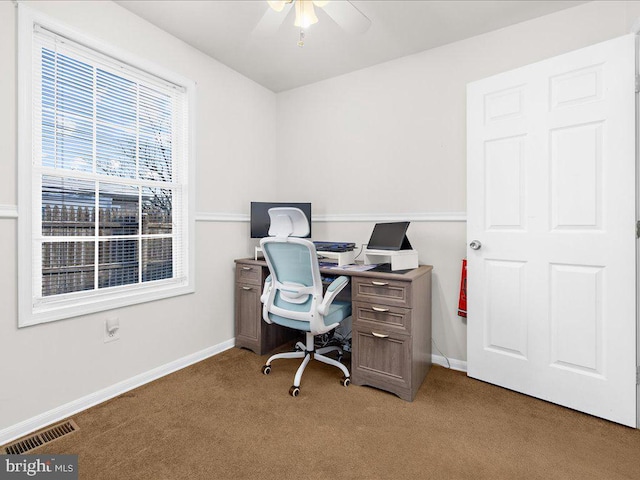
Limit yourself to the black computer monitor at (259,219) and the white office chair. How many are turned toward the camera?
1

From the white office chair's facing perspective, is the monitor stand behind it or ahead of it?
ahead

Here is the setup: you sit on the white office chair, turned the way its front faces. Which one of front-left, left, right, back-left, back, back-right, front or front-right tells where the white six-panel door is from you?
front-right

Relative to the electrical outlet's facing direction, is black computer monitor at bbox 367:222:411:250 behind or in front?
in front

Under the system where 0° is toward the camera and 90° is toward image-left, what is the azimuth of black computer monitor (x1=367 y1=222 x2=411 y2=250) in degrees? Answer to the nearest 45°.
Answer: approximately 45°

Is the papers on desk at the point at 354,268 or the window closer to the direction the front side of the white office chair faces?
the papers on desk

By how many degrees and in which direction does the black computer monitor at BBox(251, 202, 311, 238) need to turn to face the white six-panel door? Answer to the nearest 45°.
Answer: approximately 45° to its left

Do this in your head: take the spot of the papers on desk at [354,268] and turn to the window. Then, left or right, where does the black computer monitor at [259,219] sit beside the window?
right

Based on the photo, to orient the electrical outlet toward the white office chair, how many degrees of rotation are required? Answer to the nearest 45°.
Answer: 0° — it already faces it
